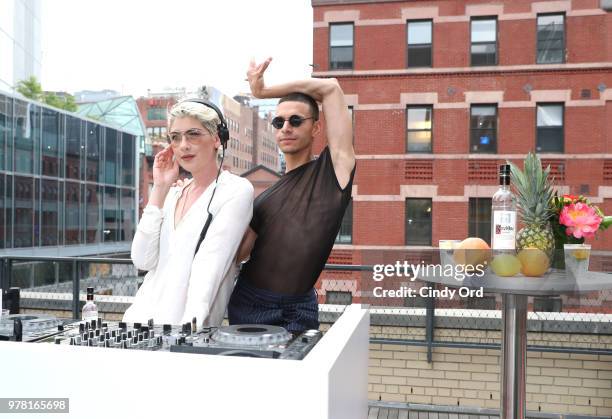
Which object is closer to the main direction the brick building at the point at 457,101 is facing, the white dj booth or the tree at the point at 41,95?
the white dj booth

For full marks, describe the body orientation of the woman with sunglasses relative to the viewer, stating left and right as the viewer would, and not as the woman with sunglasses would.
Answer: facing the viewer and to the left of the viewer

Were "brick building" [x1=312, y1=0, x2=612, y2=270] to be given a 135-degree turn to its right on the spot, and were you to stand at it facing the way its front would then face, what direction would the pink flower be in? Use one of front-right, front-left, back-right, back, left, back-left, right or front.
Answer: back-left

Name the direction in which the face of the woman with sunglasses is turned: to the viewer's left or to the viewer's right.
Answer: to the viewer's left

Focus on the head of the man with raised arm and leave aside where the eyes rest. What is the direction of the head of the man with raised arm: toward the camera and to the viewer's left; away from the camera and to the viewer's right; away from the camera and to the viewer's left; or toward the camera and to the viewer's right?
toward the camera and to the viewer's left

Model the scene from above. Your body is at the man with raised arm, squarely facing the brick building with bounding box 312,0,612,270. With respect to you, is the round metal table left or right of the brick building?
right

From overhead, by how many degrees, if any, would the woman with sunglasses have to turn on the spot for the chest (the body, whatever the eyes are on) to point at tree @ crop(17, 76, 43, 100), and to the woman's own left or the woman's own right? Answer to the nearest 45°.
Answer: approximately 135° to the woman's own right

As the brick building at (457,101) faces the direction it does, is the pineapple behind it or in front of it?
in front

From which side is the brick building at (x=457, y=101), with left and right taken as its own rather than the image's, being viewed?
front

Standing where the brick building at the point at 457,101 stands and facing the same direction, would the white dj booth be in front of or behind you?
in front

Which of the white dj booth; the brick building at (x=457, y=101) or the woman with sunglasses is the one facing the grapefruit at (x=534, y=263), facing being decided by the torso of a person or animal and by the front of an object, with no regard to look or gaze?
the brick building

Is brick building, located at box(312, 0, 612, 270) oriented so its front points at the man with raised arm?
yes

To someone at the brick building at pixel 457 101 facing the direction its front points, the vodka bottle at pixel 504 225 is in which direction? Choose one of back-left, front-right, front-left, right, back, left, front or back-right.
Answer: front
